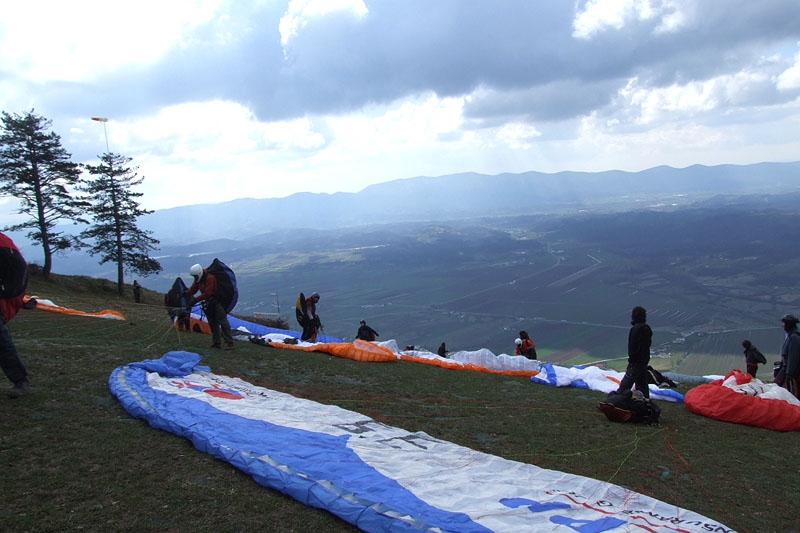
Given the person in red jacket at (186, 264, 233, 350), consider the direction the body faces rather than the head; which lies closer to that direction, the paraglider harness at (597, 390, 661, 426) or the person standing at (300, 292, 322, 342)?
the paraglider harness

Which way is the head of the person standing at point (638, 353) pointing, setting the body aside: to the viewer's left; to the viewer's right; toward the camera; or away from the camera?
away from the camera

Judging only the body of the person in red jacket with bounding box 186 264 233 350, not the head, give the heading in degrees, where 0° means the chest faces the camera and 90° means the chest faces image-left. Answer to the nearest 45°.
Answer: approximately 45°

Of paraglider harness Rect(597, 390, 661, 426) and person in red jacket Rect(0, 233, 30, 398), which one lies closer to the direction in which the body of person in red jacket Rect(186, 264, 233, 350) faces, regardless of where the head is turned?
the person in red jacket Rect(0, 233, 30, 398)

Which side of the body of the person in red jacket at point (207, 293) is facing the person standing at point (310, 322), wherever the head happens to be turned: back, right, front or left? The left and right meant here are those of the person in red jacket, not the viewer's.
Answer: back

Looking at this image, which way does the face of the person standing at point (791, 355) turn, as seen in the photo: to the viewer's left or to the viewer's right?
to the viewer's left
